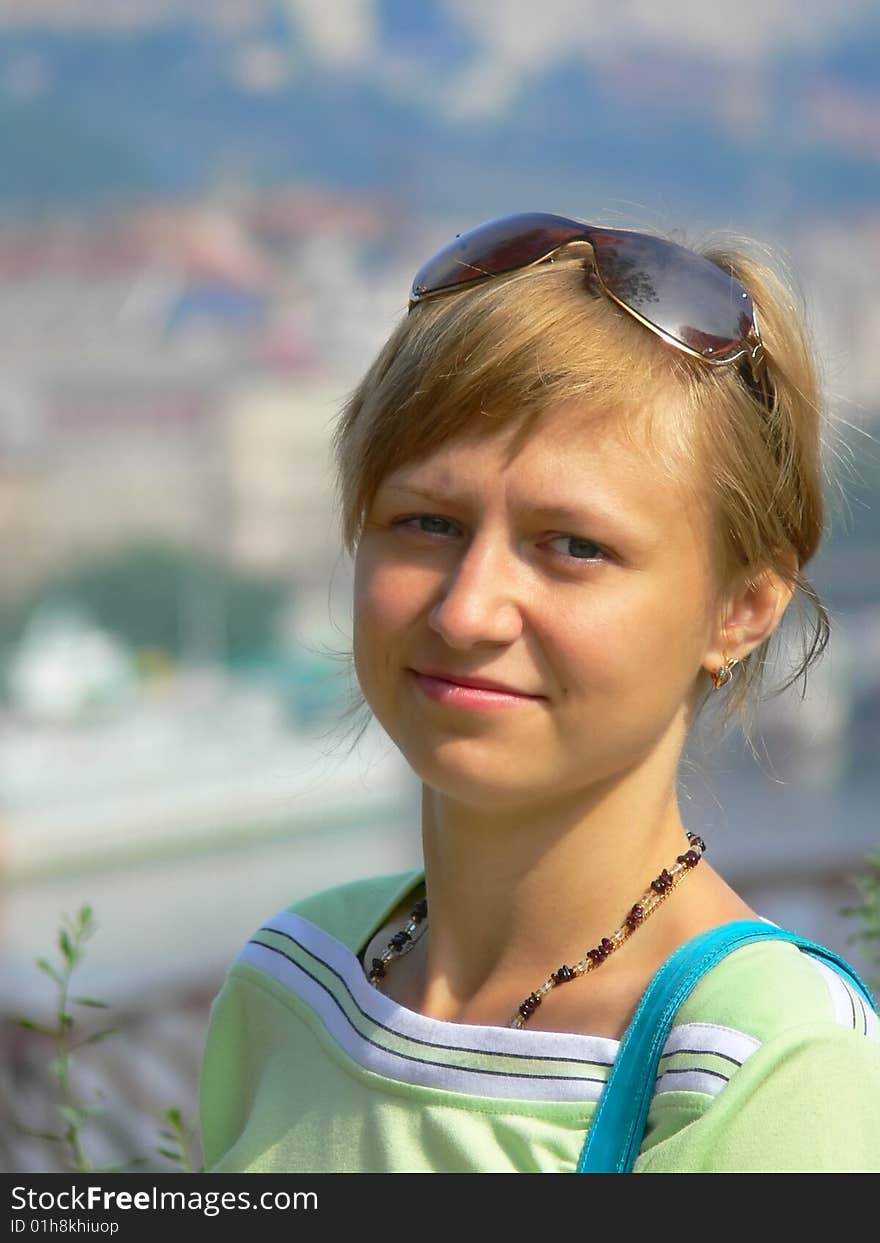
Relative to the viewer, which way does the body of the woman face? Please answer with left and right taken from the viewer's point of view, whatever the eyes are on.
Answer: facing the viewer and to the left of the viewer
